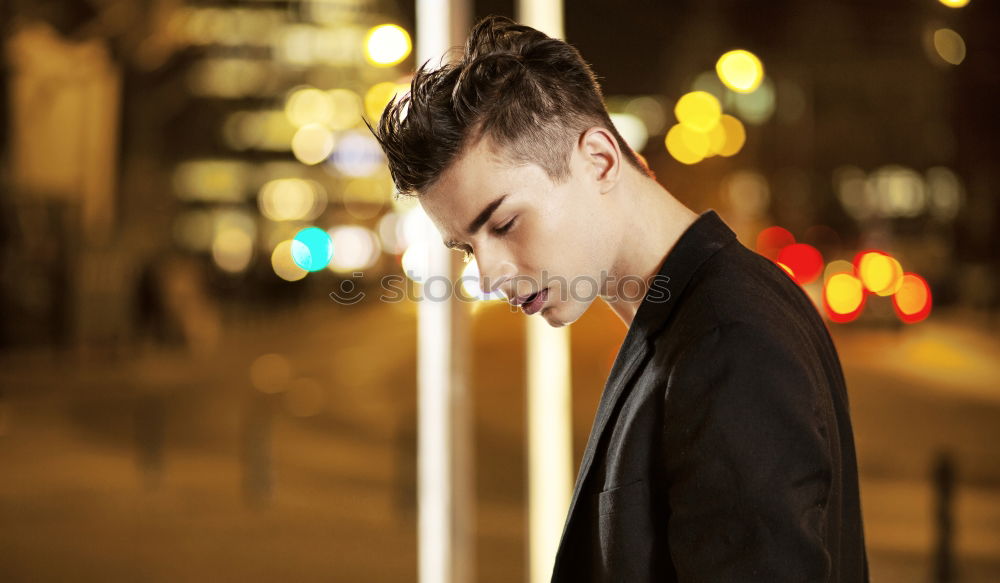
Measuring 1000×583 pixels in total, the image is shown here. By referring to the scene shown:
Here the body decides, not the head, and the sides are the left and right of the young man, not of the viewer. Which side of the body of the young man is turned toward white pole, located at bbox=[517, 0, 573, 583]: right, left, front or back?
right

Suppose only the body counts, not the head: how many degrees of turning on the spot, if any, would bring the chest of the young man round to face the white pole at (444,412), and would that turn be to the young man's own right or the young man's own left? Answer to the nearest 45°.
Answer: approximately 90° to the young man's own right

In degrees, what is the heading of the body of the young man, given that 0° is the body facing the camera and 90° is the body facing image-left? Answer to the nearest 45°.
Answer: approximately 90°
